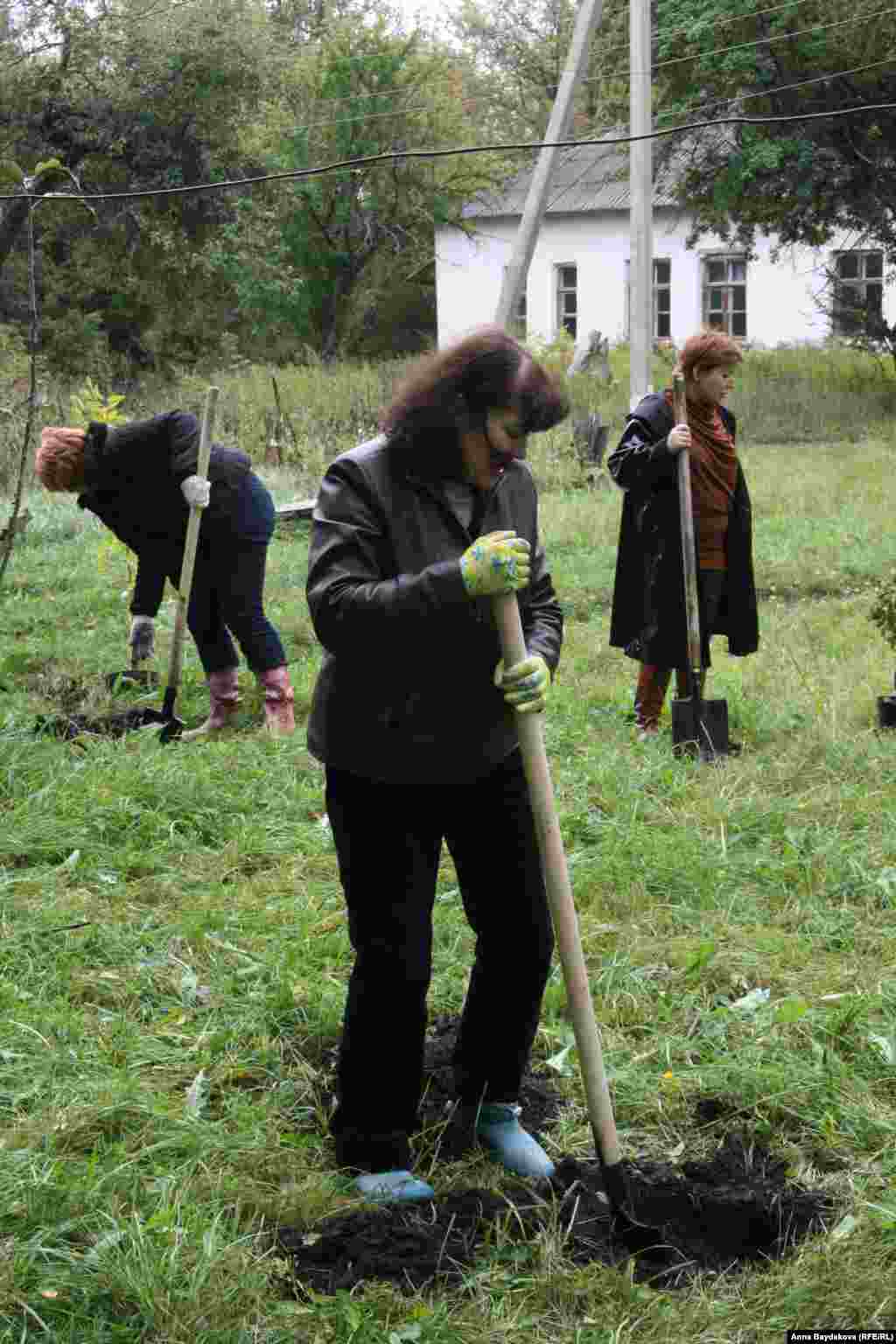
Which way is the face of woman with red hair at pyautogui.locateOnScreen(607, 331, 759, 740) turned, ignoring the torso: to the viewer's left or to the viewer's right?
to the viewer's right

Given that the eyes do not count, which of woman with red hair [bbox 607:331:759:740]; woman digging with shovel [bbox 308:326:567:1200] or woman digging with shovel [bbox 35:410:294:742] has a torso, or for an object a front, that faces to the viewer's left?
woman digging with shovel [bbox 35:410:294:742]

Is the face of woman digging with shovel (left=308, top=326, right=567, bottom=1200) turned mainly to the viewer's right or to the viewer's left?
to the viewer's right

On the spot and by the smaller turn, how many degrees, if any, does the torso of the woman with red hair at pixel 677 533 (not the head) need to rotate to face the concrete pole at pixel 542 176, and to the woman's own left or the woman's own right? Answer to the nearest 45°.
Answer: approximately 135° to the woman's own left

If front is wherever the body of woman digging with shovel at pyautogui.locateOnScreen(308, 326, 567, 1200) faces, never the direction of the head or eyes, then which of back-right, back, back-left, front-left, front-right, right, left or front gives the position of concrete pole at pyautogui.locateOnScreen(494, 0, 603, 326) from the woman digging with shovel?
back-left

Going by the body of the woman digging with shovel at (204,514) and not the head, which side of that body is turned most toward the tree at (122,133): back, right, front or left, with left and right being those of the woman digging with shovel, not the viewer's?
right

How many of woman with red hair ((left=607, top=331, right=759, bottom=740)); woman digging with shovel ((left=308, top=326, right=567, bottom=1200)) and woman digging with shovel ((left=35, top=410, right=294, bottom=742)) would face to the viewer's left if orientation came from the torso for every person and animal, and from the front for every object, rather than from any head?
1

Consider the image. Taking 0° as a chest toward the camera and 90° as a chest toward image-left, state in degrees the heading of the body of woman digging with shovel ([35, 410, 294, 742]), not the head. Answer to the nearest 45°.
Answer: approximately 90°

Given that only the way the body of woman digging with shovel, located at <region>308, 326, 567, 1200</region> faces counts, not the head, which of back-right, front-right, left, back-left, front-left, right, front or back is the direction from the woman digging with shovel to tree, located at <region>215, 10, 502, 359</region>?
back-left

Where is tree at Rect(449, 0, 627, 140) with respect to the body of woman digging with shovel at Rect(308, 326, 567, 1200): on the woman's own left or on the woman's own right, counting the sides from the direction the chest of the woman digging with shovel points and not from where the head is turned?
on the woman's own left

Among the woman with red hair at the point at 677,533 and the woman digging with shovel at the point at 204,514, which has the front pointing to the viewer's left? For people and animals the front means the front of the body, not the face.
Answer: the woman digging with shovel

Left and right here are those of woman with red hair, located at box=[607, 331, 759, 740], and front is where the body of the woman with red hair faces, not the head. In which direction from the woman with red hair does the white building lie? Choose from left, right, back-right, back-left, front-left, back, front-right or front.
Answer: back-left

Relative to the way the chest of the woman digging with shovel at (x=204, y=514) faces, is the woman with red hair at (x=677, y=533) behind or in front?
behind

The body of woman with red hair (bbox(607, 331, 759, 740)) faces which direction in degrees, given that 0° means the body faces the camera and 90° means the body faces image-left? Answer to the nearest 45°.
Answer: approximately 315°
